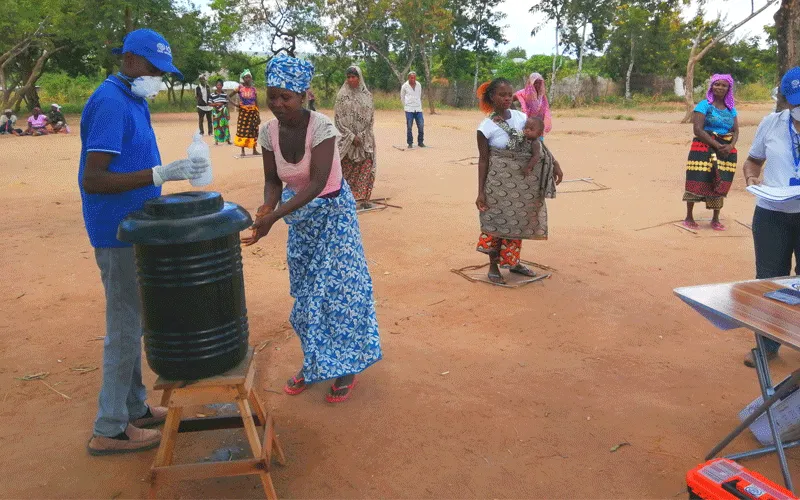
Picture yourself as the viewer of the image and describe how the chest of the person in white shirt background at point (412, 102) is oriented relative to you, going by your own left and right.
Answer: facing the viewer

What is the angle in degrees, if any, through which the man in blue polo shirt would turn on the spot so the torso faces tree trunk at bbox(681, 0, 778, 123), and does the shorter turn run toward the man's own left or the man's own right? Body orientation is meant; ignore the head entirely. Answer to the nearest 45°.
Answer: approximately 45° to the man's own left

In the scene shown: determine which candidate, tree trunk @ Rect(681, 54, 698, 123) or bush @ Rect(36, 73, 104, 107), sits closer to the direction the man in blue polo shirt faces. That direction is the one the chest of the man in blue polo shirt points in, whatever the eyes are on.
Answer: the tree trunk

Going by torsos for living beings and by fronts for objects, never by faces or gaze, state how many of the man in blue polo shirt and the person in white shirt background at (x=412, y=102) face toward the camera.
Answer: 1

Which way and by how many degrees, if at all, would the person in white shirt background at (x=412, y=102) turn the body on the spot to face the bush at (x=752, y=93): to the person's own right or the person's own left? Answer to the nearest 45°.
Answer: approximately 135° to the person's own left

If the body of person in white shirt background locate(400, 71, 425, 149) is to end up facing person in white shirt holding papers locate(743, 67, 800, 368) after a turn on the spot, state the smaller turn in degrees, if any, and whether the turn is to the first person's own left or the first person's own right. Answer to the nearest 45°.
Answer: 0° — they already face them

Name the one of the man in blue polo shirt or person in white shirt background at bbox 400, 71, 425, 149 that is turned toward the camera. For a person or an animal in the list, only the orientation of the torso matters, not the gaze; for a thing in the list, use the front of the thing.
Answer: the person in white shirt background

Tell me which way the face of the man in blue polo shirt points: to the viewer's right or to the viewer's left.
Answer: to the viewer's right

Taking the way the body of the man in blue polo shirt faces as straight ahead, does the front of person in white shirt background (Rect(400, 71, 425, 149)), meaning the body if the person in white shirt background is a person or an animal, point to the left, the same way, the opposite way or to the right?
to the right

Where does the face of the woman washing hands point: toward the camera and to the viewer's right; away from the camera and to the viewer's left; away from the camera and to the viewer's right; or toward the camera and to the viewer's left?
toward the camera and to the viewer's left

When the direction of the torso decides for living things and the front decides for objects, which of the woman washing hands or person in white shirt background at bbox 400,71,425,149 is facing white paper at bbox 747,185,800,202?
the person in white shirt background

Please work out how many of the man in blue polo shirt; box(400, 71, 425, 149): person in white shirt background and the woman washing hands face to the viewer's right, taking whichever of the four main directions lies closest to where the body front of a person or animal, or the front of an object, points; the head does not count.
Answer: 1

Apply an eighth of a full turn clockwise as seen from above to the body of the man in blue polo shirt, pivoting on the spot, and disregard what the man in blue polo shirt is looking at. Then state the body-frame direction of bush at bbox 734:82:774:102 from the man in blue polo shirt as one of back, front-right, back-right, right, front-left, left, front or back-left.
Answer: left

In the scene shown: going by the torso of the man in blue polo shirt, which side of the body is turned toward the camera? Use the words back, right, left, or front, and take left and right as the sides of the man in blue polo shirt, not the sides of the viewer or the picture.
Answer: right

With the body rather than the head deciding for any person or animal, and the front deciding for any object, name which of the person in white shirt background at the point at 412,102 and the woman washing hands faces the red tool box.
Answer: the person in white shirt background

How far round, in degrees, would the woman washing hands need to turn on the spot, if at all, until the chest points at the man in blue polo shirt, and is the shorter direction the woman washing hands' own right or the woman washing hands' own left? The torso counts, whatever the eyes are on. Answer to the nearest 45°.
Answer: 0° — they already face them
